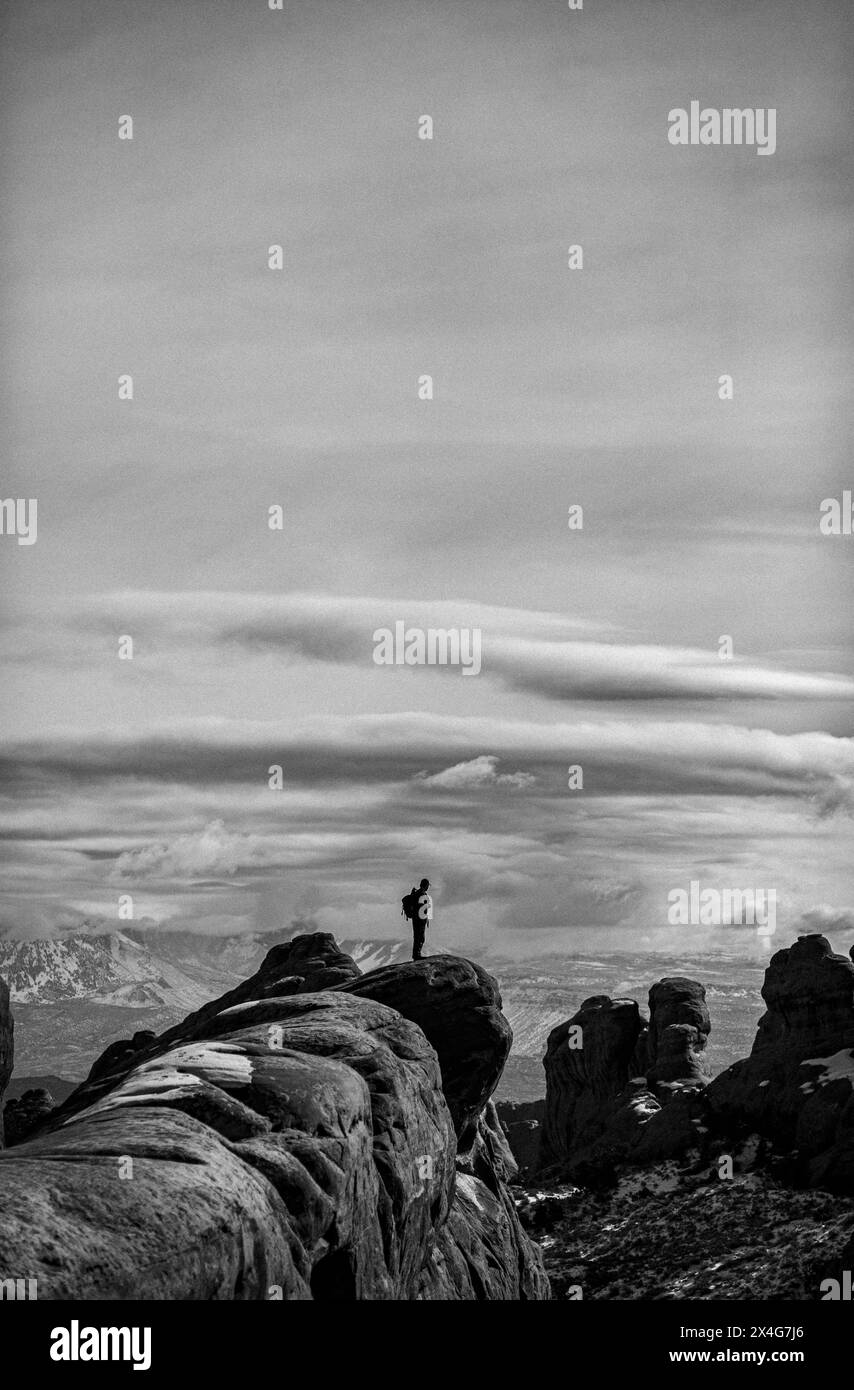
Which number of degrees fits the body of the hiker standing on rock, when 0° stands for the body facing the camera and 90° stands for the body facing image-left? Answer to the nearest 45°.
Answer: approximately 270°
